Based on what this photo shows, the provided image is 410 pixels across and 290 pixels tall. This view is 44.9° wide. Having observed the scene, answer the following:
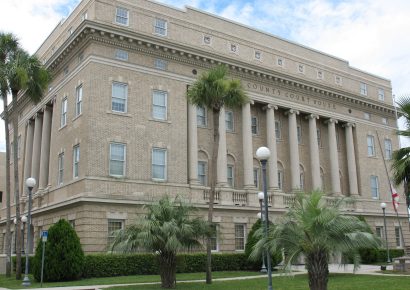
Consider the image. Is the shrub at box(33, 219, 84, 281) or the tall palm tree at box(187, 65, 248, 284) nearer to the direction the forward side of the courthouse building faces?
the tall palm tree

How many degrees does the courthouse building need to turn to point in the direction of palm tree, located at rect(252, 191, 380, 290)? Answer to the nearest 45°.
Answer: approximately 45° to its right

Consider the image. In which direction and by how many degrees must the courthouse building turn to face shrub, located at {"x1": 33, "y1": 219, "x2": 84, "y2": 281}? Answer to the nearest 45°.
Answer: approximately 90° to its right

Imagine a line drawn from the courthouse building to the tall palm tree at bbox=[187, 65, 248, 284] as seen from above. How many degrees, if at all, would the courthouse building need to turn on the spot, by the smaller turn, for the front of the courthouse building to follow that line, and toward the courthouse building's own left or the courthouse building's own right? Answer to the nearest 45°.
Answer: approximately 45° to the courthouse building's own right

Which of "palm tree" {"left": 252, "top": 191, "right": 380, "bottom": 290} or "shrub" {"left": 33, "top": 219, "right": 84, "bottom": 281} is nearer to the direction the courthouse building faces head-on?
the palm tree

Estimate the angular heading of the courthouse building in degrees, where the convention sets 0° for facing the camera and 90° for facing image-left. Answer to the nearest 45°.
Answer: approximately 315°
